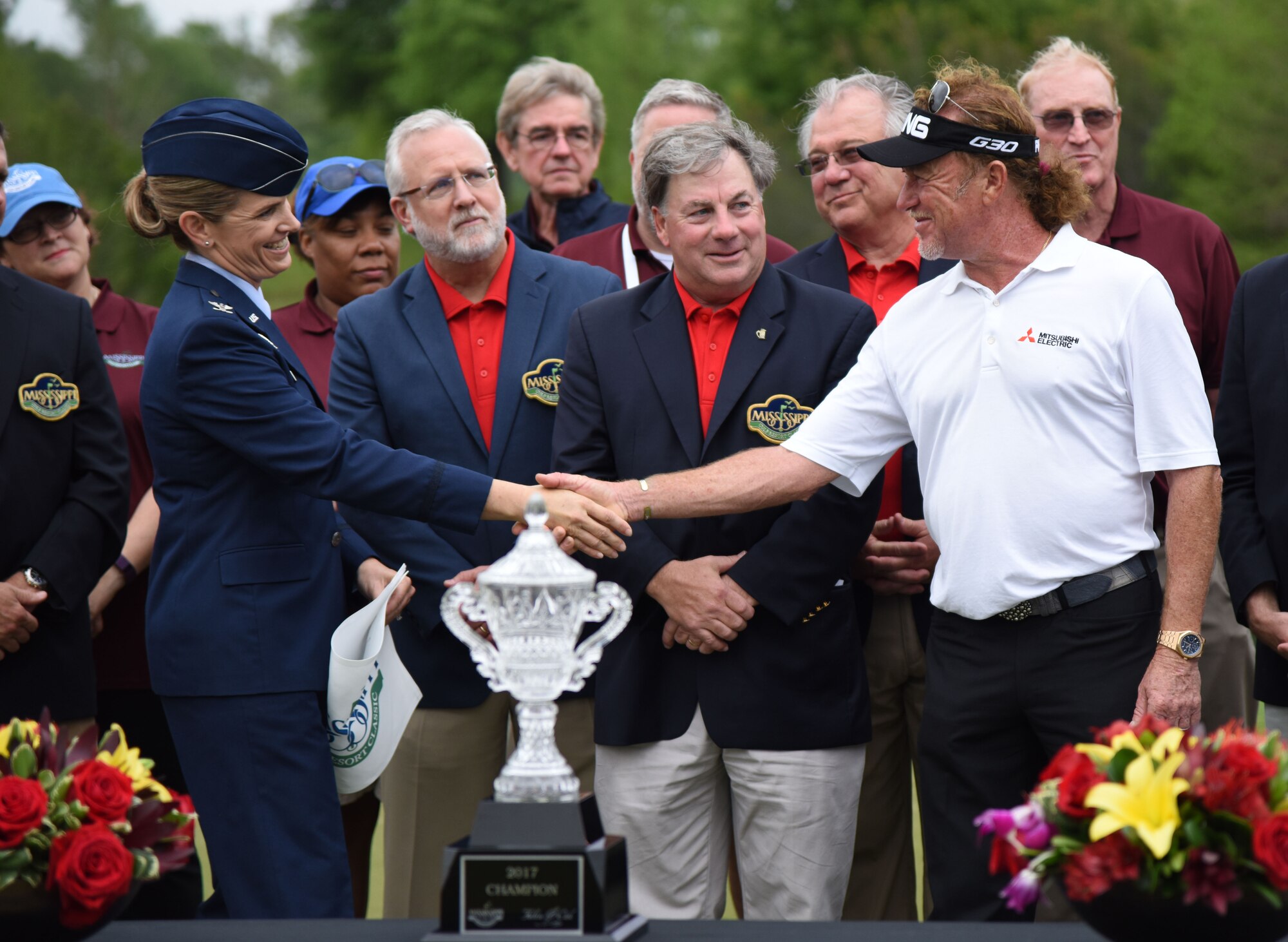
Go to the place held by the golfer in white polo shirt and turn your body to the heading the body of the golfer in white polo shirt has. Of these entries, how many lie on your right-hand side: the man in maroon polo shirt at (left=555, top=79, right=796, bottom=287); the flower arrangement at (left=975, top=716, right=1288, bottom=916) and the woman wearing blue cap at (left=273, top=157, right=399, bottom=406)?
2

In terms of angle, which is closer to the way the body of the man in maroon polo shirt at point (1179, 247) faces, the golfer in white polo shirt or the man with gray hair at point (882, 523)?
the golfer in white polo shirt

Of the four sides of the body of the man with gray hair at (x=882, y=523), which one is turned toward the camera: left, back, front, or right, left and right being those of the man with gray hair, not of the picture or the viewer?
front

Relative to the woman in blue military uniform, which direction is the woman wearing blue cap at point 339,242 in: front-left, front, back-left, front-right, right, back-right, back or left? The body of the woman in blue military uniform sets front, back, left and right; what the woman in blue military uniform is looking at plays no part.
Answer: left

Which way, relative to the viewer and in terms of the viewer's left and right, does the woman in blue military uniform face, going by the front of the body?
facing to the right of the viewer

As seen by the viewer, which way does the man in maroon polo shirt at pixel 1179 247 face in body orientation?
toward the camera

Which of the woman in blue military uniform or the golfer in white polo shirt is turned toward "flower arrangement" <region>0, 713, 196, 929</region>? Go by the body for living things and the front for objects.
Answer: the golfer in white polo shirt

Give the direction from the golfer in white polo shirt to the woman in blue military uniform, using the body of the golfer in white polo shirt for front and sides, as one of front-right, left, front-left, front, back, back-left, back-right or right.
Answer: front-right

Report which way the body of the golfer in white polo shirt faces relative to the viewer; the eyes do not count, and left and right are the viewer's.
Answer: facing the viewer and to the left of the viewer

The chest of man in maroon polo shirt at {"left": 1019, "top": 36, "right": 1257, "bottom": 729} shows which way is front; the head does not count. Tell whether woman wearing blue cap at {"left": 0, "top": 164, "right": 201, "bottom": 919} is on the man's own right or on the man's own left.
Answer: on the man's own right

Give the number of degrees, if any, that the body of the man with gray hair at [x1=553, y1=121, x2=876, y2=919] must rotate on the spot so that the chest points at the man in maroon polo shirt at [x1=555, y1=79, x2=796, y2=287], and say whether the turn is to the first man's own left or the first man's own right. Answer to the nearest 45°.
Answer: approximately 180°

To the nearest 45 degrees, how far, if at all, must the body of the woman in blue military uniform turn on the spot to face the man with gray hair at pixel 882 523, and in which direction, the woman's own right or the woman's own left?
0° — they already face them
